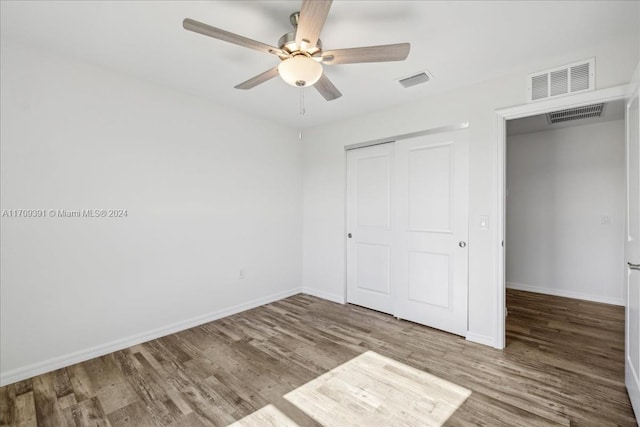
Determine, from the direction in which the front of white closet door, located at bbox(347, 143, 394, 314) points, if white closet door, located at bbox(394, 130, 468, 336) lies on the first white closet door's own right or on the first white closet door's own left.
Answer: on the first white closet door's own left

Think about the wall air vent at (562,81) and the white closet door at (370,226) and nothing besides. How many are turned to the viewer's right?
0

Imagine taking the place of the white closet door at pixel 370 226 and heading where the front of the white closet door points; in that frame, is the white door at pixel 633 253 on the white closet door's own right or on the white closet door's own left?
on the white closet door's own left

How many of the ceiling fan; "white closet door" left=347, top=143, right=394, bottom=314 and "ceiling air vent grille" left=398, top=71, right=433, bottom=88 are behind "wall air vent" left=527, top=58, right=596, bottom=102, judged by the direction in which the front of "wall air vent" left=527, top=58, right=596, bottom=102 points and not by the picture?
0

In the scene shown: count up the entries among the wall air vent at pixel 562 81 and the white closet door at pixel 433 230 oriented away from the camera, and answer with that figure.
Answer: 0

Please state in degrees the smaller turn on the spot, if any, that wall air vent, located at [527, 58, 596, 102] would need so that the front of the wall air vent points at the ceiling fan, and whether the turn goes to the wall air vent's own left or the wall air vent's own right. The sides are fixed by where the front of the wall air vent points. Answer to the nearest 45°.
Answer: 0° — it already faces it

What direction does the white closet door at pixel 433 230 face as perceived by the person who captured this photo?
facing the viewer and to the left of the viewer

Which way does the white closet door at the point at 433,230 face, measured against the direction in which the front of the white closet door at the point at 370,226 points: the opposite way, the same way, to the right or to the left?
the same way

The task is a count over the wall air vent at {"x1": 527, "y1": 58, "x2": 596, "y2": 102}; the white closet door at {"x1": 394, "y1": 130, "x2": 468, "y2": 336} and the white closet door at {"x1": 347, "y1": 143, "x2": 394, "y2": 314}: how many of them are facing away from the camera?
0

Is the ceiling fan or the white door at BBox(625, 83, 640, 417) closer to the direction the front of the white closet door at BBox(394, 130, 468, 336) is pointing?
the ceiling fan

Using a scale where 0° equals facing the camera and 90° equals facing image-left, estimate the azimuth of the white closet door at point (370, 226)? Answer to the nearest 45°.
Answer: approximately 45°

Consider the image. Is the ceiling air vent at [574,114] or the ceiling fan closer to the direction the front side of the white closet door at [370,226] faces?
the ceiling fan

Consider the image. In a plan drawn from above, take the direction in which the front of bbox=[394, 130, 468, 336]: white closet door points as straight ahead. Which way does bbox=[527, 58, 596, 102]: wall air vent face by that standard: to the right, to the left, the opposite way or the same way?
the same way

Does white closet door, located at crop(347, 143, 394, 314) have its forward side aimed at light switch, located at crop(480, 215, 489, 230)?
no
